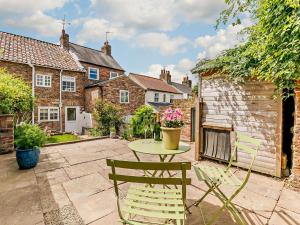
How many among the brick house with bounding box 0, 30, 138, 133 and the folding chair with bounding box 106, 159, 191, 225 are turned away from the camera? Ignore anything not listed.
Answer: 1

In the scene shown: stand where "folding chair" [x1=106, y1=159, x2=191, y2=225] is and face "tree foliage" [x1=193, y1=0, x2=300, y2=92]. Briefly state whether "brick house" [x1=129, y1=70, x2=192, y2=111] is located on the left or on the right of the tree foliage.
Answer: left

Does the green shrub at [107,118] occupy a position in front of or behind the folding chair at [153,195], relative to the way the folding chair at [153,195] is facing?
in front

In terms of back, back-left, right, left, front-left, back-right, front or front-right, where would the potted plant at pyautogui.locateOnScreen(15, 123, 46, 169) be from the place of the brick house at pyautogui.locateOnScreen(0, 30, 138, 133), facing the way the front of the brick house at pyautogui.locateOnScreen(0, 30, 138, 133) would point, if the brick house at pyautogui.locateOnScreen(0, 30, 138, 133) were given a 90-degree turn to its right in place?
front-left

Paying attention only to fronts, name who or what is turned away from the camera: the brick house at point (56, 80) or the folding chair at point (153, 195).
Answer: the folding chair

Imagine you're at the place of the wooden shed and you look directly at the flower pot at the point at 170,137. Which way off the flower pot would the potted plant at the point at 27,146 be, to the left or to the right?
right

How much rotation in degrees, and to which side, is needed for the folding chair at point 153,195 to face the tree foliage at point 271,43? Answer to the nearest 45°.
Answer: approximately 45° to its right

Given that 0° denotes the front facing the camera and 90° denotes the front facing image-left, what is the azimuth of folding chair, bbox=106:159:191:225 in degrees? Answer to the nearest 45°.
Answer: approximately 180°

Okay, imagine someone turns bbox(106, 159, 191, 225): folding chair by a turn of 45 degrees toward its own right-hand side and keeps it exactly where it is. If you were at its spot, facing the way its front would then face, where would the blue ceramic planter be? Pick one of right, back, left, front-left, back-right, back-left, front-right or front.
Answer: left

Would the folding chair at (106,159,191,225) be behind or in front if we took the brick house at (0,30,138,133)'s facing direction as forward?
in front

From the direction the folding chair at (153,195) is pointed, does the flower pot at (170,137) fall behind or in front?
in front
